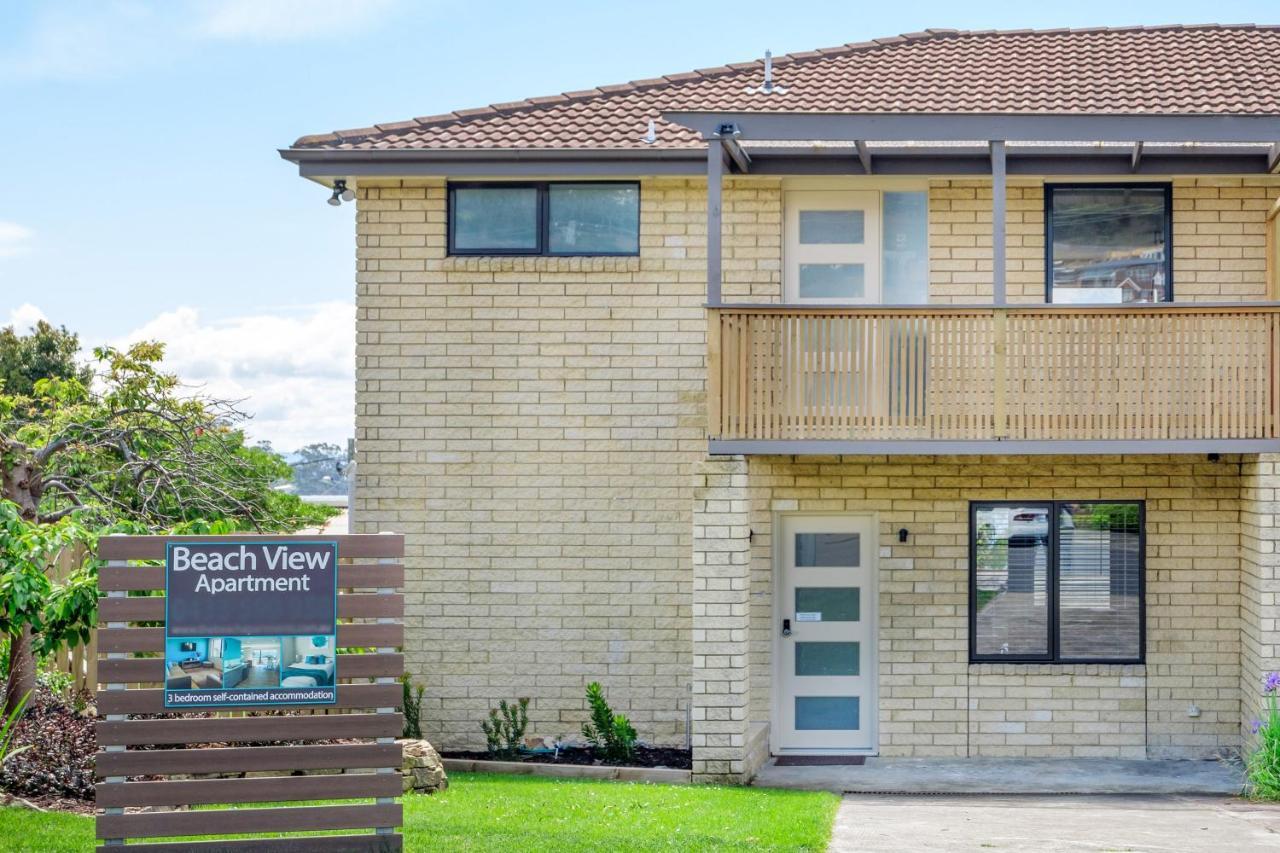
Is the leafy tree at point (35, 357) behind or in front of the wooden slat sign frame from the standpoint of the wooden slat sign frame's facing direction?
behind

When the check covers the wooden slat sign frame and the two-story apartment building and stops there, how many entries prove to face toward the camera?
2

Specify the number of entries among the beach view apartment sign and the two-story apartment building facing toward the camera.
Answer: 2

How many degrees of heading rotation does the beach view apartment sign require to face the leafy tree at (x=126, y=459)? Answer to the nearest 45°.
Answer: approximately 180°

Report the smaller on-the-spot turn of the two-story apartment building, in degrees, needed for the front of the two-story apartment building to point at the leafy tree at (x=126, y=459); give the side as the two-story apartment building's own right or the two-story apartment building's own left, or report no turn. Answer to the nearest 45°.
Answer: approximately 45° to the two-story apartment building's own right

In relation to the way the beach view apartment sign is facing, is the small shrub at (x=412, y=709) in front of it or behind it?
behind

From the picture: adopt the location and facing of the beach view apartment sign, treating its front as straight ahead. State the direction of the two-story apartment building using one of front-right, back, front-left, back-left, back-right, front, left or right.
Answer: back-left

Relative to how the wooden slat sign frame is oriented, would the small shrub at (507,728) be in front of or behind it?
behind
